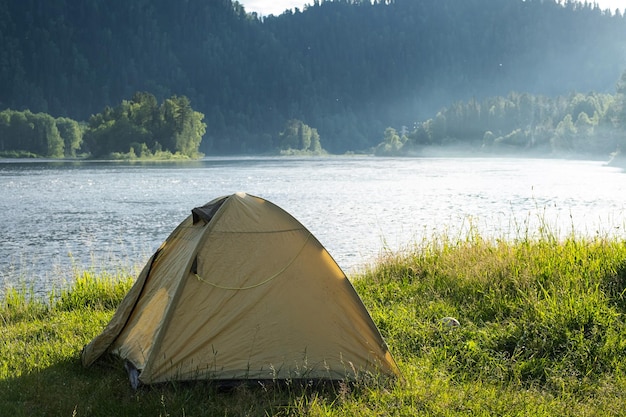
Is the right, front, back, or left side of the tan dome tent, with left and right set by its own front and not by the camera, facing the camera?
left
